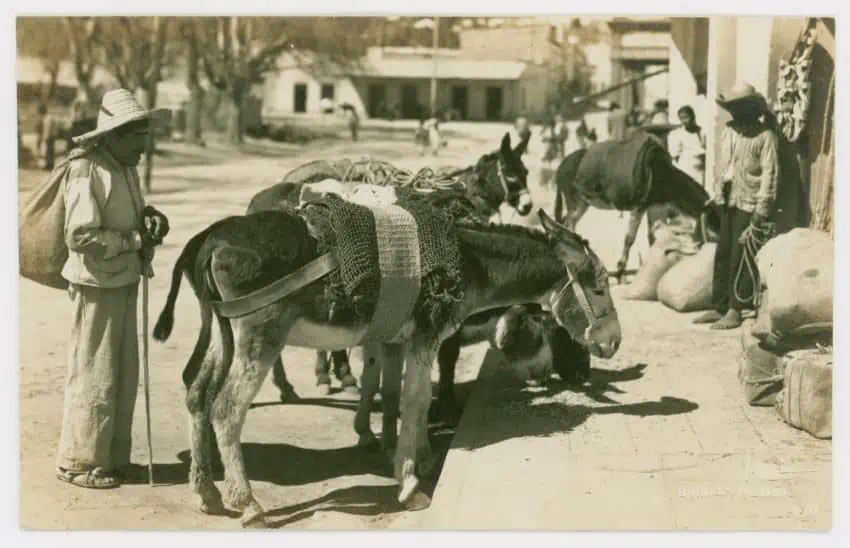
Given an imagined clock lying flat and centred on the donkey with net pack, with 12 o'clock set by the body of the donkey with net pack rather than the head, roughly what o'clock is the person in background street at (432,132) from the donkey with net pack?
The person in background street is roughly at 9 o'clock from the donkey with net pack.

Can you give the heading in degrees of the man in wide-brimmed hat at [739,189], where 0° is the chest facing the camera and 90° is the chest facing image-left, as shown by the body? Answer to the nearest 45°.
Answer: approximately 45°

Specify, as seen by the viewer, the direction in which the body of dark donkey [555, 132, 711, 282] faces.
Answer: to the viewer's right

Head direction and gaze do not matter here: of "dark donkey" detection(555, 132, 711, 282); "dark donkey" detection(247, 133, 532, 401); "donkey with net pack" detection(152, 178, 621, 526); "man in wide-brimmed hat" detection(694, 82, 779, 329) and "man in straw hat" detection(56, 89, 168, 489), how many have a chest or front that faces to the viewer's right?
4

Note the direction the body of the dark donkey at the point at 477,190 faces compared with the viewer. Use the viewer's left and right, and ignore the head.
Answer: facing to the right of the viewer

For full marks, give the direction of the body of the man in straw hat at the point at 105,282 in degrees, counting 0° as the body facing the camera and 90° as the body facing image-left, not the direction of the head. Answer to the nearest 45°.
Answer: approximately 270°

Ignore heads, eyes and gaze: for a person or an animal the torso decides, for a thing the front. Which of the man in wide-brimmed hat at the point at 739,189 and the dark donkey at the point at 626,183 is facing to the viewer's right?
the dark donkey

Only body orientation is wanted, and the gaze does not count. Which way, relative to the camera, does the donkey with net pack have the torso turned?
to the viewer's right

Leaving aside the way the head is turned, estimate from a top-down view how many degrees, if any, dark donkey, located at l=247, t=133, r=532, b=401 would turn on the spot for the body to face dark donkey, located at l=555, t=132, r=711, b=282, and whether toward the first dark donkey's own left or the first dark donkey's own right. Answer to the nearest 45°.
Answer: approximately 45° to the first dark donkey's own left

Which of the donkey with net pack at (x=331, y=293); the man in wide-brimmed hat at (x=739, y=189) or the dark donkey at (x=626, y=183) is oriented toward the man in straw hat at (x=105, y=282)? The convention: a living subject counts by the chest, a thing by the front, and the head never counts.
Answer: the man in wide-brimmed hat

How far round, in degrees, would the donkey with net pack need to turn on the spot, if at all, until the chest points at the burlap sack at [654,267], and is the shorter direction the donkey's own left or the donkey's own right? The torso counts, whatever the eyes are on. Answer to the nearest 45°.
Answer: approximately 45° to the donkey's own left

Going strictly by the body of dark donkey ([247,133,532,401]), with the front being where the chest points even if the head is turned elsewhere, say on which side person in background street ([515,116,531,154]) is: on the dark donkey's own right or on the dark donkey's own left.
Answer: on the dark donkey's own left

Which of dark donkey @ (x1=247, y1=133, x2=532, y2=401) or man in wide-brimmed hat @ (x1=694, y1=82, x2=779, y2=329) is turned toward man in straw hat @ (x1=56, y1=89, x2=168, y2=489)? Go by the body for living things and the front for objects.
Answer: the man in wide-brimmed hat

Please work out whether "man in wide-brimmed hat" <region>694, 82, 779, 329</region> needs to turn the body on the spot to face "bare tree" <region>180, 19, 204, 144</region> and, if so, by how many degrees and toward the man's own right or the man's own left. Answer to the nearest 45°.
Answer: approximately 90° to the man's own right

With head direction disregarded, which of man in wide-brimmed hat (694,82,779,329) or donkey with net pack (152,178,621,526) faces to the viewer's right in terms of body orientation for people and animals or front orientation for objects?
the donkey with net pack
